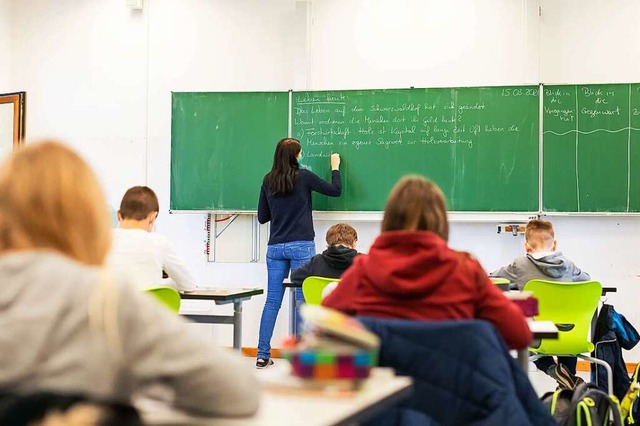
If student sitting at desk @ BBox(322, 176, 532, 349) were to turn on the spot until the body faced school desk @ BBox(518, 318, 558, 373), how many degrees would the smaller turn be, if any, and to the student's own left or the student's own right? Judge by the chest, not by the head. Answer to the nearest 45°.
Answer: approximately 45° to the student's own right

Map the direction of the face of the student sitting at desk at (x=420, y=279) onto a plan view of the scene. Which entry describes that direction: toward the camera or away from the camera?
away from the camera

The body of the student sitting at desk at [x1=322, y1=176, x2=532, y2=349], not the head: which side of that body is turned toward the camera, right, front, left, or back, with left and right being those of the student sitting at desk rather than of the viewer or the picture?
back

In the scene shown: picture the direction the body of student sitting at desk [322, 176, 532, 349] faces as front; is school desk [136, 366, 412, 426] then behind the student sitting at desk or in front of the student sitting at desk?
behind

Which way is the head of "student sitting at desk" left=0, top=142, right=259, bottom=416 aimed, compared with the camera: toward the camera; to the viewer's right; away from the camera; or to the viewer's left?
away from the camera

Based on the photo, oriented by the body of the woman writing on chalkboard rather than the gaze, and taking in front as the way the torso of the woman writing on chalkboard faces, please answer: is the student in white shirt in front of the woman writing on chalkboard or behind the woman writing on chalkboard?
behind

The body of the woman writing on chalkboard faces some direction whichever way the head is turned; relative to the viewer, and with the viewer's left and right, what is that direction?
facing away from the viewer and to the right of the viewer

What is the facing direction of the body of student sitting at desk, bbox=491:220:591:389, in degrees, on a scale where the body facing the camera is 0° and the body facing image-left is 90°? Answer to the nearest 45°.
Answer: approximately 180°
